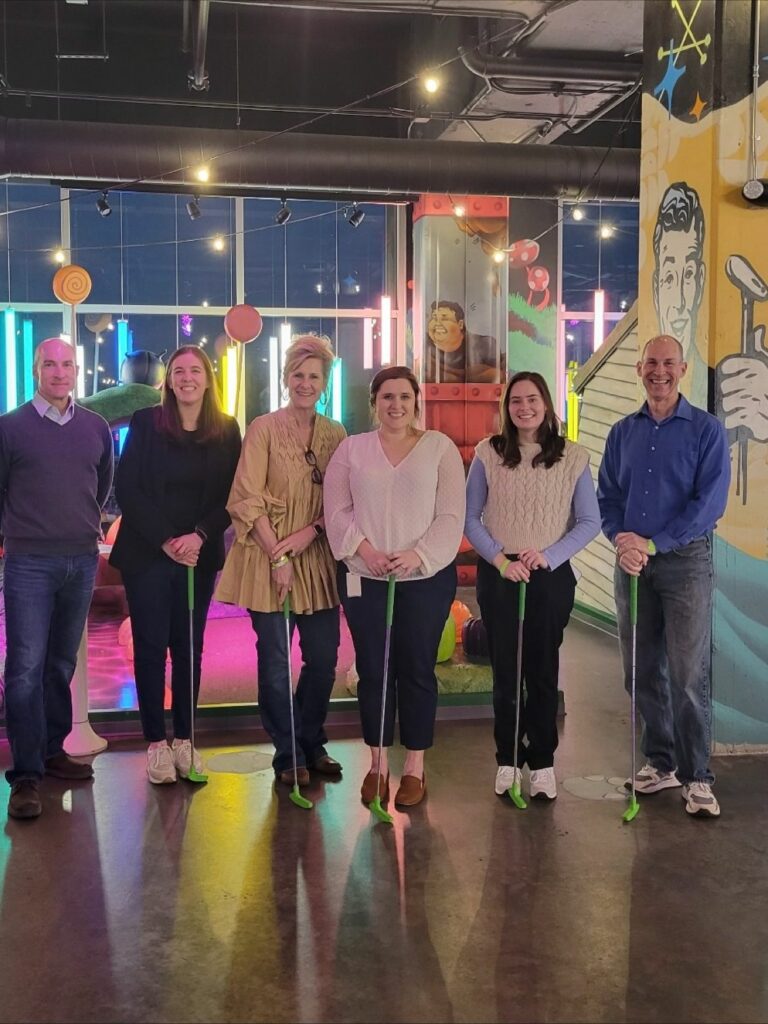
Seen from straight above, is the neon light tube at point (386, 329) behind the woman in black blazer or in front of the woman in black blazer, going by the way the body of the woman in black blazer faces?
behind

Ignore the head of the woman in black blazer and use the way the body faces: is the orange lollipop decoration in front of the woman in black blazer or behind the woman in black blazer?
behind

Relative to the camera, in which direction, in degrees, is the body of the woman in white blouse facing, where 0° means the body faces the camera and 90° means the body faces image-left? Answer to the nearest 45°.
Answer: approximately 0°

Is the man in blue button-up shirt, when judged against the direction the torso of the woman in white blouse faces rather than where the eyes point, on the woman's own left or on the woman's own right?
on the woman's own left

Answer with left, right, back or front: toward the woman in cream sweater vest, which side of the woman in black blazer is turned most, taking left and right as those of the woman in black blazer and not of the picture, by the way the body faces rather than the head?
left

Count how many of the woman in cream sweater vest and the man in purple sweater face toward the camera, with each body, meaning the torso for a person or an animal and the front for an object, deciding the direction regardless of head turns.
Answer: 2

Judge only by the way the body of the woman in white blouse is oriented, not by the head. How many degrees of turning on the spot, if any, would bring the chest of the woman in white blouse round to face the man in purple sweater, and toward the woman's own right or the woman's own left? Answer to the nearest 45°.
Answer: approximately 90° to the woman's own right

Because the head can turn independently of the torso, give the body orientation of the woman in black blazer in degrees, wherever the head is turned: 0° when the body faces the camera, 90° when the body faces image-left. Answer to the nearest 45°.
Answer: approximately 0°
